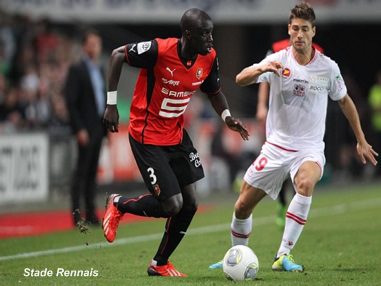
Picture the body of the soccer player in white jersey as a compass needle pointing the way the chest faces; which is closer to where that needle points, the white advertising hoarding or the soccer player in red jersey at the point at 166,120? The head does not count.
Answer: the soccer player in red jersey

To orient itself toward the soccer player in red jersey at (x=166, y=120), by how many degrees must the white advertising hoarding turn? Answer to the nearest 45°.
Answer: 0° — it already faces them

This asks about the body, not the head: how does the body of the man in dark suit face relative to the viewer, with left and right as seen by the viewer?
facing the viewer and to the right of the viewer

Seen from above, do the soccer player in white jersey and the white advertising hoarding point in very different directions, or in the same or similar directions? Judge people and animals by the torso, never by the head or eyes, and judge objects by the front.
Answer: same or similar directions

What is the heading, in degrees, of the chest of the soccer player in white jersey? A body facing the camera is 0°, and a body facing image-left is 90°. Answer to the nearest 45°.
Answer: approximately 0°

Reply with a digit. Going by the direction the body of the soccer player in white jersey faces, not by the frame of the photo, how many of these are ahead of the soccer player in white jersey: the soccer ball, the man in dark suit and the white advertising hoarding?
1

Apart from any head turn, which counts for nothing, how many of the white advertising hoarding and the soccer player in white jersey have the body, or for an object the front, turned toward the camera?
2

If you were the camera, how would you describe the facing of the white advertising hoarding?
facing the viewer
